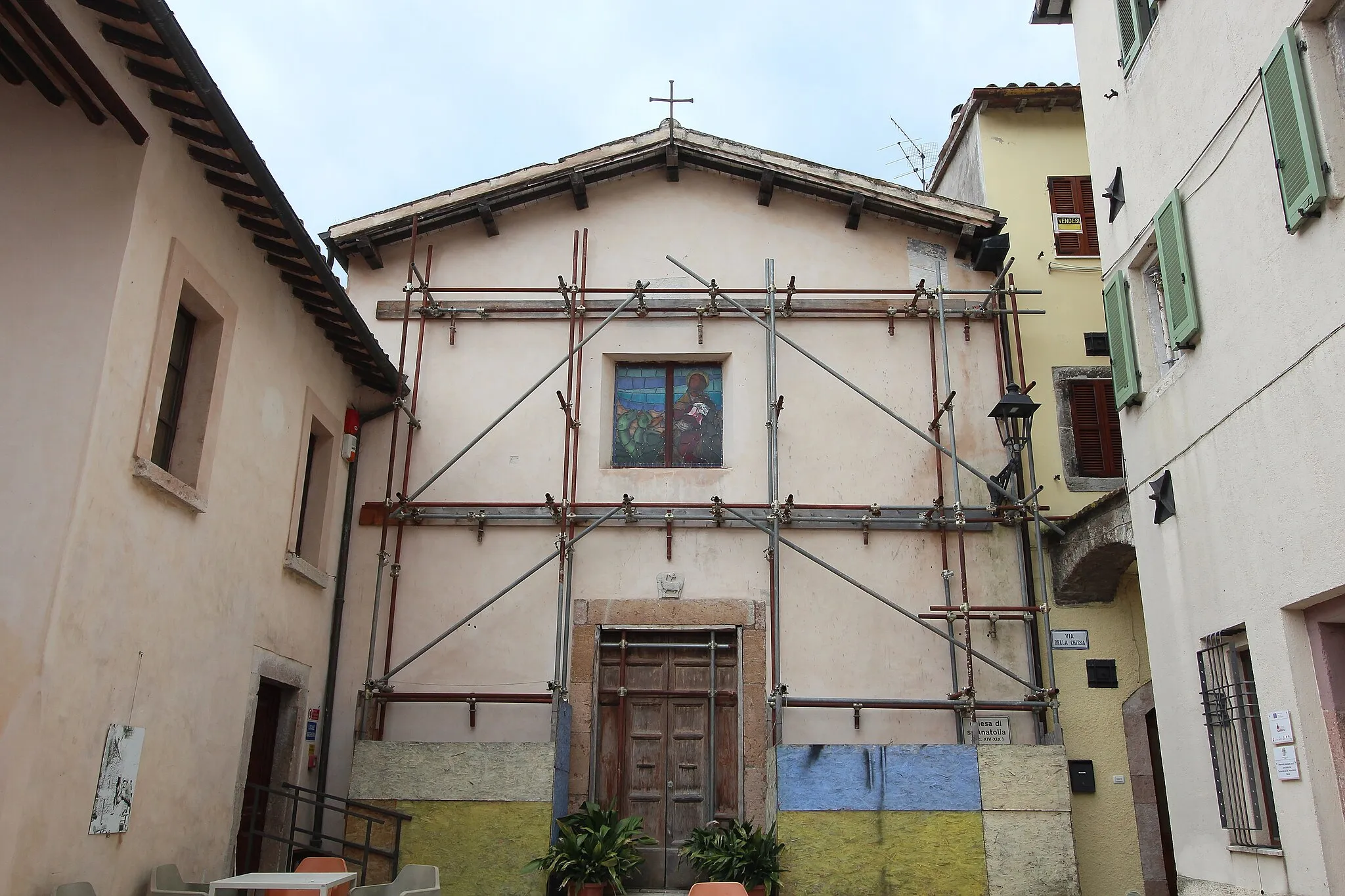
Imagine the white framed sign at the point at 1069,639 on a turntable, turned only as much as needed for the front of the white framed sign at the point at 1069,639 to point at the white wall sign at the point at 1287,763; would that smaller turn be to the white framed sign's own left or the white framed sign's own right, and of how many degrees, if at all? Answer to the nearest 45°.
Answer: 0° — it already faces it

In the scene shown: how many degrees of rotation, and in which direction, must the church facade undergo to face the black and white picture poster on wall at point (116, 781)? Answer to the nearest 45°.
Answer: approximately 45° to its right

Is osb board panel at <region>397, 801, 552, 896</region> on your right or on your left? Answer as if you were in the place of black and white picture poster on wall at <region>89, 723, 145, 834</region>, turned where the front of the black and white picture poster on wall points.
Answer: on your left

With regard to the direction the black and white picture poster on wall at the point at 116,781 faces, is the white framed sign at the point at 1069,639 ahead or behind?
ahead

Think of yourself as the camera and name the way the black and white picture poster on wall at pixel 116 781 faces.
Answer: facing the viewer and to the right of the viewer

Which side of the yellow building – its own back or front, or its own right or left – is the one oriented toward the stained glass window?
right

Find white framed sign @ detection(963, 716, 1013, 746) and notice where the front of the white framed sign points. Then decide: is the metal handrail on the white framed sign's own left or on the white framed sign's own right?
on the white framed sign's own right

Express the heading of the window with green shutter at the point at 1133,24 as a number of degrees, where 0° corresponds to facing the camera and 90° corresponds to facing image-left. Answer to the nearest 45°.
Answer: approximately 45°
